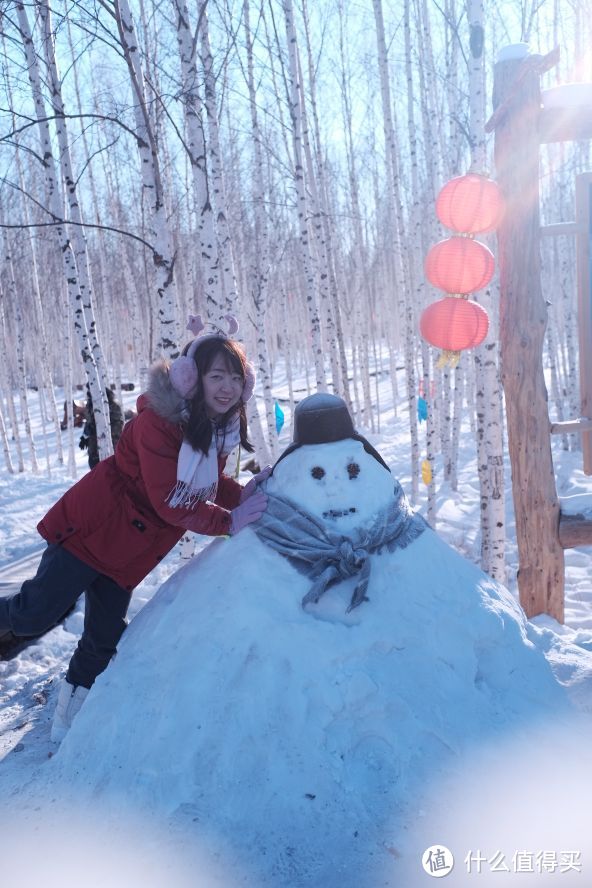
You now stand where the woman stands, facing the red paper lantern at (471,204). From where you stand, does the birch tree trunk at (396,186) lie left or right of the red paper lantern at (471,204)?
left

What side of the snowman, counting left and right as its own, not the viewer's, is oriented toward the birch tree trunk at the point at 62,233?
back

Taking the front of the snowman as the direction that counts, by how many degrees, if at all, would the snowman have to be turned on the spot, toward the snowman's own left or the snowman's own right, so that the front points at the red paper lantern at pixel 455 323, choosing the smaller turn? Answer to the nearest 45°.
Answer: approximately 135° to the snowman's own left

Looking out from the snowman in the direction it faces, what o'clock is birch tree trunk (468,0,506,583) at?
The birch tree trunk is roughly at 7 o'clock from the snowman.

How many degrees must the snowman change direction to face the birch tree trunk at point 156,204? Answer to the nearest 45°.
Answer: approximately 180°

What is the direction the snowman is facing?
toward the camera

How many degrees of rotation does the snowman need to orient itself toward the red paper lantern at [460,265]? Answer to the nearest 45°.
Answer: approximately 135° to its left

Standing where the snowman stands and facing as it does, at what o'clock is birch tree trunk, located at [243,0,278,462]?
The birch tree trunk is roughly at 6 o'clock from the snowman.

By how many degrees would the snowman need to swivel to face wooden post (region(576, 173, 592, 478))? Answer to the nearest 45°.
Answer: approximately 135° to its left
